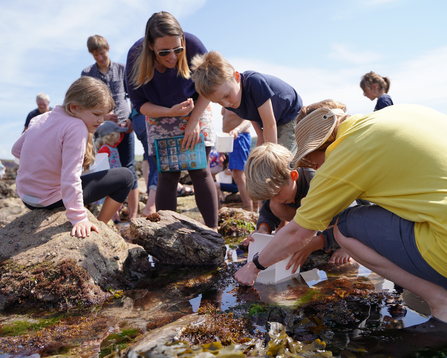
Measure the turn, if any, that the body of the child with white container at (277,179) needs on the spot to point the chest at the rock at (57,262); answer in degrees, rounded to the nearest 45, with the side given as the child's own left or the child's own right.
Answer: approximately 45° to the child's own right

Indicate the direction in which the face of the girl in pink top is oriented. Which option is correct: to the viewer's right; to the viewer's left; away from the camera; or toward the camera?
to the viewer's right

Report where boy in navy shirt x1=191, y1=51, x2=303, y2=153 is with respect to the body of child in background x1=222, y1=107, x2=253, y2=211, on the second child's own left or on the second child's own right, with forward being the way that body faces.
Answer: on the second child's own left

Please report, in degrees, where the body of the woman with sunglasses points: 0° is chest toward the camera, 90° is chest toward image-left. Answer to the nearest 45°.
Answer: approximately 0°
